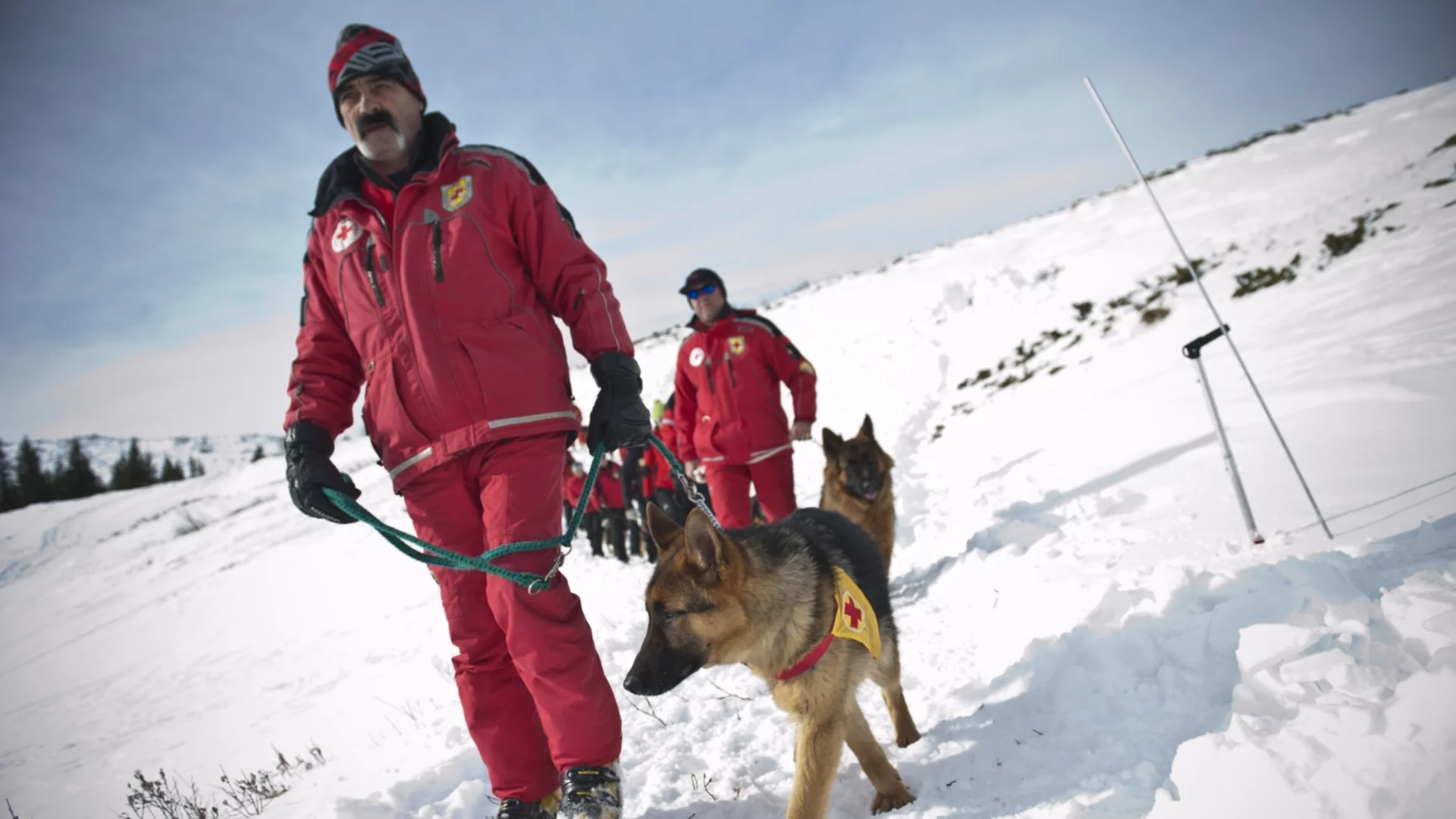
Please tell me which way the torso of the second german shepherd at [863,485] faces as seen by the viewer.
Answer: toward the camera

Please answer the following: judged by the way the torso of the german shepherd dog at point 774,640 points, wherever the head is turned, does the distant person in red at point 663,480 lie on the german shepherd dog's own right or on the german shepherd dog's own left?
on the german shepherd dog's own right

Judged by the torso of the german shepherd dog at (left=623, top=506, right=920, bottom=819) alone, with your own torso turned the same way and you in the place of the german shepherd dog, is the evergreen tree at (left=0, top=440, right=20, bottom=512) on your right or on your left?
on your right

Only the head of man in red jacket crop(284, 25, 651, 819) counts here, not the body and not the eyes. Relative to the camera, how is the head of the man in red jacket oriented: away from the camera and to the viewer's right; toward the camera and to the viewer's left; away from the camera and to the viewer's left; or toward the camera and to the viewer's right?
toward the camera and to the viewer's left

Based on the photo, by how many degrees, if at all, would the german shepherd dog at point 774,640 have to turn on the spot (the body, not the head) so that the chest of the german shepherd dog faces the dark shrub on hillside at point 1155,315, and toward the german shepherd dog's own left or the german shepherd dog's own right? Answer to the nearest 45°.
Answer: approximately 180°

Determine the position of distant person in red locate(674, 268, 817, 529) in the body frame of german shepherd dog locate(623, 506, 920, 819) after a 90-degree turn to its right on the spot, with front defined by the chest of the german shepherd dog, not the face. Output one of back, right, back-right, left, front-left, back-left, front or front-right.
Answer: front-right

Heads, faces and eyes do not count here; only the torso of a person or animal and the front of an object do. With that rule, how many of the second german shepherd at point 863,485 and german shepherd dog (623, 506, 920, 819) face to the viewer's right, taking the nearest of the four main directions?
0

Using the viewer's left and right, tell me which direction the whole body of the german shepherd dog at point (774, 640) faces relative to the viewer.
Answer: facing the viewer and to the left of the viewer

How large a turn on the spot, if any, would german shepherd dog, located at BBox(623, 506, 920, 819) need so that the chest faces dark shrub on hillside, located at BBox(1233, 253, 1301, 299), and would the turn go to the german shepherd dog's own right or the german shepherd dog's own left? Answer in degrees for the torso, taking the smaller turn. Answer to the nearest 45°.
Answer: approximately 180°

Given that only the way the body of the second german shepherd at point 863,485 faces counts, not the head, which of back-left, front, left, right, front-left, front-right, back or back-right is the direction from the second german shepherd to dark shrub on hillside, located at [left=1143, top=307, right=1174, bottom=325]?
back-left

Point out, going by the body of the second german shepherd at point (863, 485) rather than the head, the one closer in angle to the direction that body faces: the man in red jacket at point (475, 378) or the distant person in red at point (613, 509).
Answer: the man in red jacket
